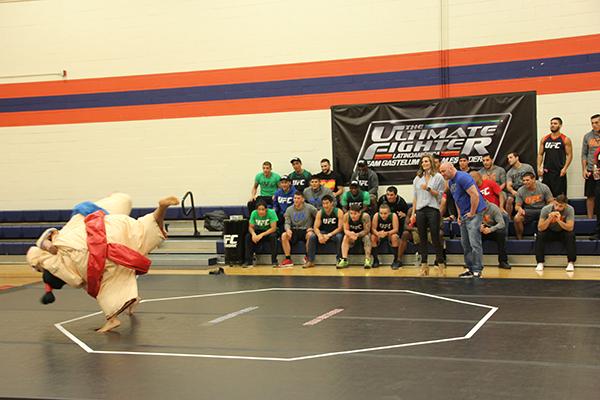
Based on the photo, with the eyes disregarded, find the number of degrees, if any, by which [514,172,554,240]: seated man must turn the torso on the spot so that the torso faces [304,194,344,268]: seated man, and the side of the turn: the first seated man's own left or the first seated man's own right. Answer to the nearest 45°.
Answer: approximately 45° to the first seated man's own right

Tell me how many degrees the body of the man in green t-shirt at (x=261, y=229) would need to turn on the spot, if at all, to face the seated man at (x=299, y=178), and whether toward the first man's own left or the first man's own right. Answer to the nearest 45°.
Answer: approximately 135° to the first man's own left

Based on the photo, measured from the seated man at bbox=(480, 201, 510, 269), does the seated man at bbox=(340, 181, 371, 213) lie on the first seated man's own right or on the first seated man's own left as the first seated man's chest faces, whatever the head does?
on the first seated man's own right

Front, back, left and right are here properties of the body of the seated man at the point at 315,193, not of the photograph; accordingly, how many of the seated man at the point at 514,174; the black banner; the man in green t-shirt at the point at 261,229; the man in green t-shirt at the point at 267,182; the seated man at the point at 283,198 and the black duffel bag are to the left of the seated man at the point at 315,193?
2

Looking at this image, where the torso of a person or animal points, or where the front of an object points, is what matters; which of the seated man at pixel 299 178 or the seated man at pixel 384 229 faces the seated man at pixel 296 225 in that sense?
the seated man at pixel 299 178

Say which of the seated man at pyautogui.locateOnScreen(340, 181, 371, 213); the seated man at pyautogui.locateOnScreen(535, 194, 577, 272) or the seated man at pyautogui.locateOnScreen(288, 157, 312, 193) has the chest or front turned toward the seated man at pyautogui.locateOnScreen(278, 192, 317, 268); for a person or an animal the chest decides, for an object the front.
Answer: the seated man at pyautogui.locateOnScreen(288, 157, 312, 193)

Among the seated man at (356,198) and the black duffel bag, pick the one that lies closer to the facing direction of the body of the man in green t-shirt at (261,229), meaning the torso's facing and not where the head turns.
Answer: the seated man

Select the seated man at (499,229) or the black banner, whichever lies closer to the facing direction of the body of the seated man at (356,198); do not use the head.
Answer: the seated man

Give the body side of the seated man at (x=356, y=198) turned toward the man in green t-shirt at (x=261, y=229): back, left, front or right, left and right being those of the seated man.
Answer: right

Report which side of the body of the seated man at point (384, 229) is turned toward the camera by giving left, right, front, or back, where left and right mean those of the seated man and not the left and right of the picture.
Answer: front

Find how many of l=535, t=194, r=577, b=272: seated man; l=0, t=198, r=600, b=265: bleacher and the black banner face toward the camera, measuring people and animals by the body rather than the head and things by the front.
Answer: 3

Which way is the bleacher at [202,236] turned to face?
toward the camera

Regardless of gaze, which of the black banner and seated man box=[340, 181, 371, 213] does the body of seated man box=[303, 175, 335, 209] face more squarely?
the seated man

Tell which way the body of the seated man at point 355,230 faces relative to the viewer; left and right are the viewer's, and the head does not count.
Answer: facing the viewer

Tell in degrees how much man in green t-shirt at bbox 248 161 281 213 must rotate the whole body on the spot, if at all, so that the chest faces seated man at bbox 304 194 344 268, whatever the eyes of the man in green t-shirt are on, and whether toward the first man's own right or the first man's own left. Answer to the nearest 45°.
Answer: approximately 45° to the first man's own left

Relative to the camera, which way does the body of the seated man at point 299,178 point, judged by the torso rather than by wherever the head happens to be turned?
toward the camera
